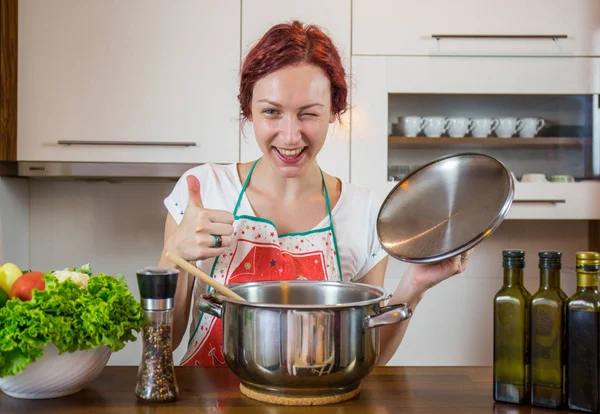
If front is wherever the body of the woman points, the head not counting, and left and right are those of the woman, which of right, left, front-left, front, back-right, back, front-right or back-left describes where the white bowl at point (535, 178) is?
back-left

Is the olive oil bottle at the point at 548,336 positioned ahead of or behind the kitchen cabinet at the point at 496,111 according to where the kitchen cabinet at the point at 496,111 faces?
ahead

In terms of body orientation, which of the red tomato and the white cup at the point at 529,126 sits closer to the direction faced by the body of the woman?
the red tomato

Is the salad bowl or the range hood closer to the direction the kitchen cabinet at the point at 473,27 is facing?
the salad bowl

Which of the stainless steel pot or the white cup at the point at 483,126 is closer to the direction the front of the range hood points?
the stainless steel pot

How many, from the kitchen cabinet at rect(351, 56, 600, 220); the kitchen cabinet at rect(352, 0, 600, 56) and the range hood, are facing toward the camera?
3

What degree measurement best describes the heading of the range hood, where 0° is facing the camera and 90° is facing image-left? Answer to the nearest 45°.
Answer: approximately 0°

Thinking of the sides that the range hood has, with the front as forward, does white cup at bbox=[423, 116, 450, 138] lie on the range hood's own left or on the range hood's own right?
on the range hood's own left

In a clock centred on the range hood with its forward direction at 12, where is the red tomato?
The red tomato is roughly at 12 o'clock from the range hood.

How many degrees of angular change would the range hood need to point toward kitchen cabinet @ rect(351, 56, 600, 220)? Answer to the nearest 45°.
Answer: approximately 90° to its left

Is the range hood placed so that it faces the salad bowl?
yes

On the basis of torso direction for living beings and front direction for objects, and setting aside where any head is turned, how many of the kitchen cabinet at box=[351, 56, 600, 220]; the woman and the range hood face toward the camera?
3

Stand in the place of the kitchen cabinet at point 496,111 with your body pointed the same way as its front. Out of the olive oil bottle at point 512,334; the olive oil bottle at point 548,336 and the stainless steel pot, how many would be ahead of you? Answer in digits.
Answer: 3
